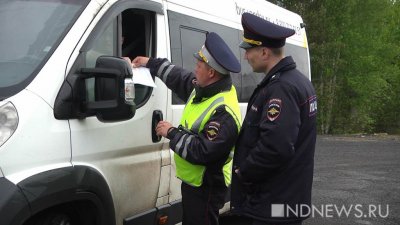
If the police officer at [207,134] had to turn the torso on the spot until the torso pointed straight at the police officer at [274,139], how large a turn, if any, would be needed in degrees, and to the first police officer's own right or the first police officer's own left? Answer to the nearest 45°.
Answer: approximately 135° to the first police officer's own left

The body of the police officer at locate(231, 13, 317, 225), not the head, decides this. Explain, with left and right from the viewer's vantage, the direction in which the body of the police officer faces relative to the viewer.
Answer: facing to the left of the viewer

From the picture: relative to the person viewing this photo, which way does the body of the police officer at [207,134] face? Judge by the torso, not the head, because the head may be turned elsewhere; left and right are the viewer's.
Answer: facing to the left of the viewer

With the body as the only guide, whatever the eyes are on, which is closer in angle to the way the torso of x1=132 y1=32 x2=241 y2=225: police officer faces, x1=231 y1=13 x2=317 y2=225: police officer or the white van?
the white van

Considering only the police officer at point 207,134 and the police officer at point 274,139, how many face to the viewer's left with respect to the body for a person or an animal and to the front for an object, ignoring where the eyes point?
2

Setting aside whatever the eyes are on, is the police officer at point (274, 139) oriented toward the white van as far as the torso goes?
yes

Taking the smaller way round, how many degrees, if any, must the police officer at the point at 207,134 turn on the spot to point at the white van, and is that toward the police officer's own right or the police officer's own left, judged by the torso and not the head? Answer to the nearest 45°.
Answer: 0° — they already face it

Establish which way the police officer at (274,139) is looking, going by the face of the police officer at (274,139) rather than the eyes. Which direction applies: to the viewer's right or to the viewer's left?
to the viewer's left

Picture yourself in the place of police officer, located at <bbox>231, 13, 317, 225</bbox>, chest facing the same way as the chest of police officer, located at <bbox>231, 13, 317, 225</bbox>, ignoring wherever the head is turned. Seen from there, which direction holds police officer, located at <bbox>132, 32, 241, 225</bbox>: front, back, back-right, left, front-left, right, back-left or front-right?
front-right

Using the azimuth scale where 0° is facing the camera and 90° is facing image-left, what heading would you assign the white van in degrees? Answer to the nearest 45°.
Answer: approximately 45°
